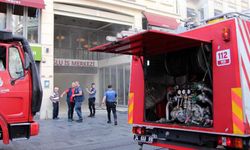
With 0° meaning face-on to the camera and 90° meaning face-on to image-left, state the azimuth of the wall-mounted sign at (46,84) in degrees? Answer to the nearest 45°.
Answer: approximately 0°

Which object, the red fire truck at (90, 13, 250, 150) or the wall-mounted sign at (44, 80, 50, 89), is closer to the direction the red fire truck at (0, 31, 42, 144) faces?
the red fire truck

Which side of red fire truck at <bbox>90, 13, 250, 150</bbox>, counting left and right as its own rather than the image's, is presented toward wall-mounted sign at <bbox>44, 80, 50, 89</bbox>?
left

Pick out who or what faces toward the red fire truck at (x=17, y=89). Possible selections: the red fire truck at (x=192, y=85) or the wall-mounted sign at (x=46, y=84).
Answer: the wall-mounted sign

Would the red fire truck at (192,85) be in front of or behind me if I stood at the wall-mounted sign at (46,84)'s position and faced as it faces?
in front

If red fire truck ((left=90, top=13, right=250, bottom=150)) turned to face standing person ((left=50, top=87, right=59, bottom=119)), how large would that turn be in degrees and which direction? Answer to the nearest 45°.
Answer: approximately 90° to its left

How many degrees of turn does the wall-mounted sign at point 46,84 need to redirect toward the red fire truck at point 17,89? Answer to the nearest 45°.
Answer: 0° — it already faces it

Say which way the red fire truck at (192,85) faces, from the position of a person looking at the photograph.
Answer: facing away from the viewer and to the right of the viewer
